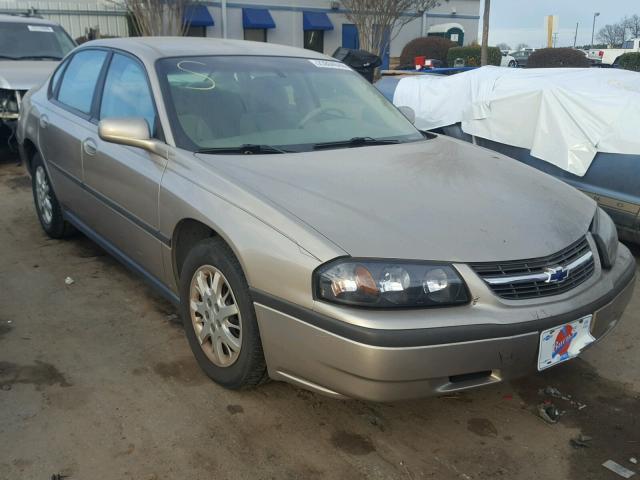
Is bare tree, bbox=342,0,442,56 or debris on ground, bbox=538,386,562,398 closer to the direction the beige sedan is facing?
the debris on ground

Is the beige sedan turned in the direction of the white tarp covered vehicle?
no

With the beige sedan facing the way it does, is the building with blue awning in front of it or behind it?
behind

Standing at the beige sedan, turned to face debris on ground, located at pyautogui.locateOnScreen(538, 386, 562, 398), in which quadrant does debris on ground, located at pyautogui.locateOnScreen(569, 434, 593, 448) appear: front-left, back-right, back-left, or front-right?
front-right

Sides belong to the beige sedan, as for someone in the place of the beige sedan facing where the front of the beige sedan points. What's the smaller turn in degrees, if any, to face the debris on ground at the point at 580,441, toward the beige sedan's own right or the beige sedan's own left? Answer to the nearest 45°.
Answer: approximately 45° to the beige sedan's own left

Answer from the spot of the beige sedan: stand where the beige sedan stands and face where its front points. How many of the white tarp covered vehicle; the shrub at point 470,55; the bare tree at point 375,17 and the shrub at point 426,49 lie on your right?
0

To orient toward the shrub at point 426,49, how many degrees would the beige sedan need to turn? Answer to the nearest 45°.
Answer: approximately 135° to its left

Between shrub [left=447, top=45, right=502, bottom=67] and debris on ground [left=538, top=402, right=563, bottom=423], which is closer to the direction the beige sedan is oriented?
the debris on ground

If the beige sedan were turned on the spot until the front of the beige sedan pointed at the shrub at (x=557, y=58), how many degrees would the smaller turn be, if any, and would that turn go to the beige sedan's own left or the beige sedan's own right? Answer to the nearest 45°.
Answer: approximately 135° to the beige sedan's own left

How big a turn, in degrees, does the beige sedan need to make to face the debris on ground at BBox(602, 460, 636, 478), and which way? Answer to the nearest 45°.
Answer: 0° — it already faces it

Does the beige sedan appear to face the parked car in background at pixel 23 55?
no

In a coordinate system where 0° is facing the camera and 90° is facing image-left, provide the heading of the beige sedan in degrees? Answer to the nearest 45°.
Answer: approximately 315°

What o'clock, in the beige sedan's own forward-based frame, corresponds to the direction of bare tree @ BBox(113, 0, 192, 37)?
The bare tree is roughly at 7 o'clock from the beige sedan.

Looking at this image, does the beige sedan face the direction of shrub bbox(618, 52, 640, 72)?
no

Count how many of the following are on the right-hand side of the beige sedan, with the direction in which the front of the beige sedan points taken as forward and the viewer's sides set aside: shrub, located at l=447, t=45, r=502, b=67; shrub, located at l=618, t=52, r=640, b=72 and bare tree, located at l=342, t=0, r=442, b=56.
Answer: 0

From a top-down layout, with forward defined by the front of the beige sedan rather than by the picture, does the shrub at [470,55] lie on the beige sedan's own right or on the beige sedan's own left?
on the beige sedan's own left
